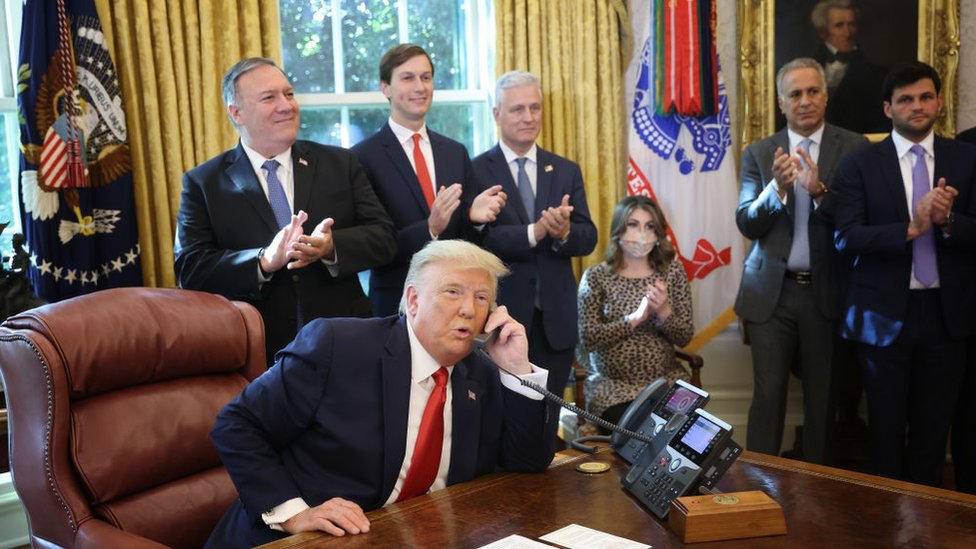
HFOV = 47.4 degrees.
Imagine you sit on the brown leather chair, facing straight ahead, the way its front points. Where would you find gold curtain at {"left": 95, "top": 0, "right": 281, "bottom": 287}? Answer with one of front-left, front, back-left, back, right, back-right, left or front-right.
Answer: back-left

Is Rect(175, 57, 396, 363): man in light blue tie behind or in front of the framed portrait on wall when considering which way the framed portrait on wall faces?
in front

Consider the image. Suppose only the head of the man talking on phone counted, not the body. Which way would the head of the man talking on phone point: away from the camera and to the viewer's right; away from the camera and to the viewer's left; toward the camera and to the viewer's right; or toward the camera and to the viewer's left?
toward the camera and to the viewer's right

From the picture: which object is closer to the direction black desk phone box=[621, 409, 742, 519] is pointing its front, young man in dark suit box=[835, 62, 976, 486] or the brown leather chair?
the brown leather chair

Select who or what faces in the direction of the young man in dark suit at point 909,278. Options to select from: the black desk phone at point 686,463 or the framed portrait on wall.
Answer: the framed portrait on wall
